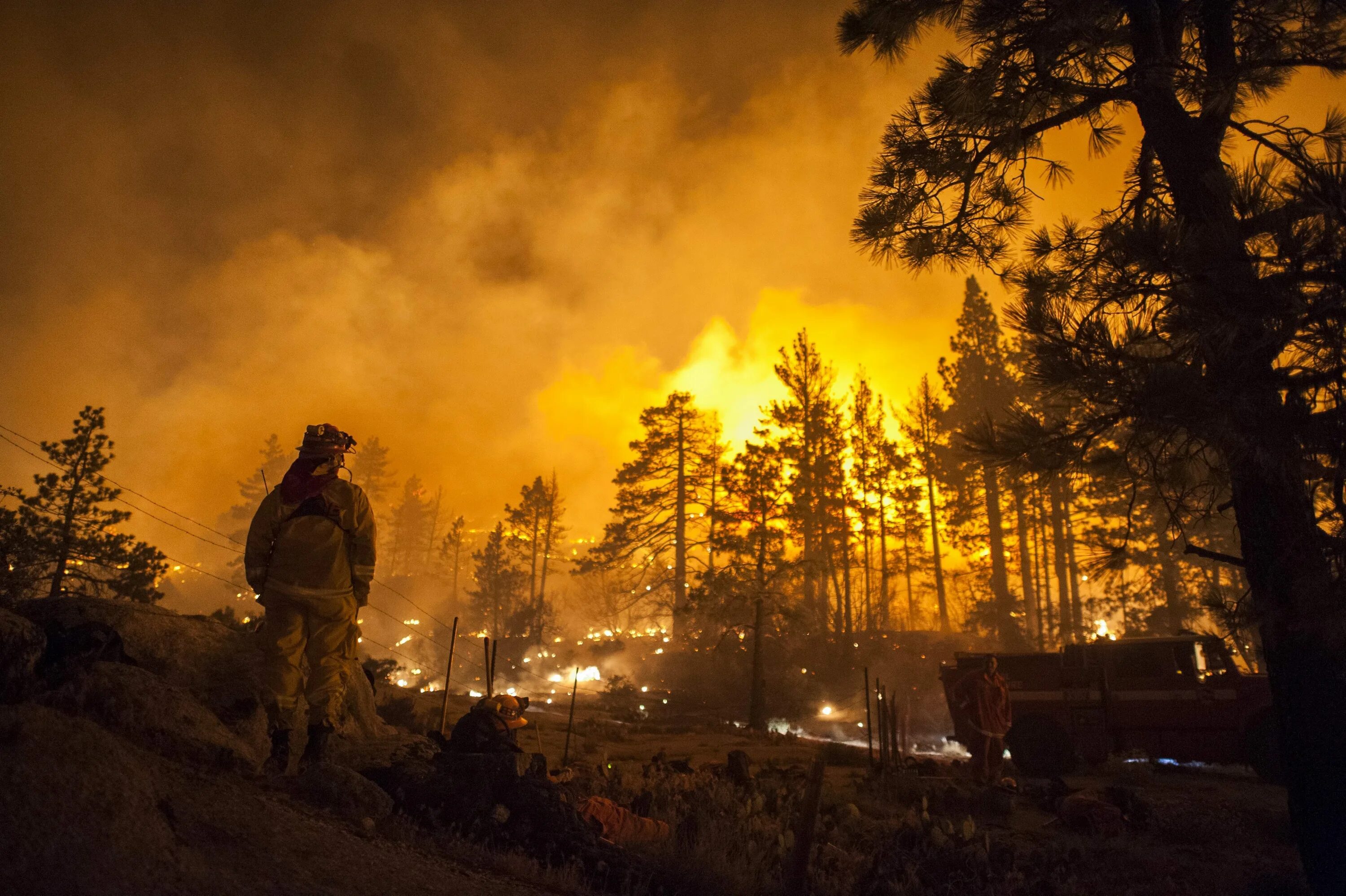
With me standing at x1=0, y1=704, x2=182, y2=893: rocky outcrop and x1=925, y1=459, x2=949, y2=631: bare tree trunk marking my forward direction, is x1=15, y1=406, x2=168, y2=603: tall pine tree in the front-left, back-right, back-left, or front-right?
front-left

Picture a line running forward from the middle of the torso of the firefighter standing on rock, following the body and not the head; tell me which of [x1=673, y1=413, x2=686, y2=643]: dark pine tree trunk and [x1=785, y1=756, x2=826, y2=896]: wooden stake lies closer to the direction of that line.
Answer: the dark pine tree trunk

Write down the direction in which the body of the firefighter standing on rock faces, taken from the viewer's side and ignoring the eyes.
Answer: away from the camera

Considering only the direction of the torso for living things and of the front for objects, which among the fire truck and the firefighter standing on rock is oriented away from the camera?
the firefighter standing on rock

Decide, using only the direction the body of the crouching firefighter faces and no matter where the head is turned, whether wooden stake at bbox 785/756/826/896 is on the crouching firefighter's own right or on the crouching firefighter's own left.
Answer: on the crouching firefighter's own right

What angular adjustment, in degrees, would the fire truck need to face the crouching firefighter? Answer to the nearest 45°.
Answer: approximately 135° to its right

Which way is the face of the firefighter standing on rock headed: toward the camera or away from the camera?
away from the camera

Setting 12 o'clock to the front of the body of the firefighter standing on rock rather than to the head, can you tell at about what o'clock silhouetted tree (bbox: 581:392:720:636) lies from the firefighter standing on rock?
The silhouetted tree is roughly at 1 o'clock from the firefighter standing on rock.

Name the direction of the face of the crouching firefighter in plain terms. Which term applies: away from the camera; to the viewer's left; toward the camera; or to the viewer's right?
to the viewer's right

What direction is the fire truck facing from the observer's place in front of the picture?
facing to the right of the viewer

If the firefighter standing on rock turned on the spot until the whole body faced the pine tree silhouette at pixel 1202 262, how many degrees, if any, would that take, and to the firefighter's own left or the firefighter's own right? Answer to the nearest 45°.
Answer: approximately 135° to the firefighter's own right

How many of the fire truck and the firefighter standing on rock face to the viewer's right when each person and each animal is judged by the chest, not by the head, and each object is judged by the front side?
1

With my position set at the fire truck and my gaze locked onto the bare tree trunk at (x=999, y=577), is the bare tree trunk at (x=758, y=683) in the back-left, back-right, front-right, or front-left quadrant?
front-left

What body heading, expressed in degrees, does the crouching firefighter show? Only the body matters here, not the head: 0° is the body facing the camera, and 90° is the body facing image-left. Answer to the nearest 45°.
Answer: approximately 270°
